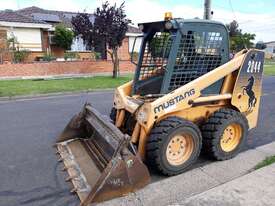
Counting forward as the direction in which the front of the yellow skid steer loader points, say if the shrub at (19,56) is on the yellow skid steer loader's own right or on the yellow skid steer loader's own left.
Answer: on the yellow skid steer loader's own right

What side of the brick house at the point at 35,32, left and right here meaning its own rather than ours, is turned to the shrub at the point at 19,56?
front

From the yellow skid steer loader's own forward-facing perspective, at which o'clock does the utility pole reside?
The utility pole is roughly at 5 o'clock from the yellow skid steer loader.

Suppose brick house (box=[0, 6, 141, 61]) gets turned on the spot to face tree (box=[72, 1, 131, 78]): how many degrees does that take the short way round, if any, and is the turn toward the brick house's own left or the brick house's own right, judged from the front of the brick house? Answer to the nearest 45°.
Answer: approximately 45° to the brick house's own left

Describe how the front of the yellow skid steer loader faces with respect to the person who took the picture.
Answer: facing the viewer and to the left of the viewer

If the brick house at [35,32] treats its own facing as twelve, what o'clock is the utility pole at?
The utility pole is roughly at 11 o'clock from the brick house.

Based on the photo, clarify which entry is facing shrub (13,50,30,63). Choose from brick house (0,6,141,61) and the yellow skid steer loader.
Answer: the brick house

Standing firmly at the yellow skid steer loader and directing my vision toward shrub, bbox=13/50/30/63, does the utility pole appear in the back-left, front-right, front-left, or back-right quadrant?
front-right

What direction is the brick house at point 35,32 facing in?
toward the camera

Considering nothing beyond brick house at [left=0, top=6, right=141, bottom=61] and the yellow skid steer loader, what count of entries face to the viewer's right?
0
